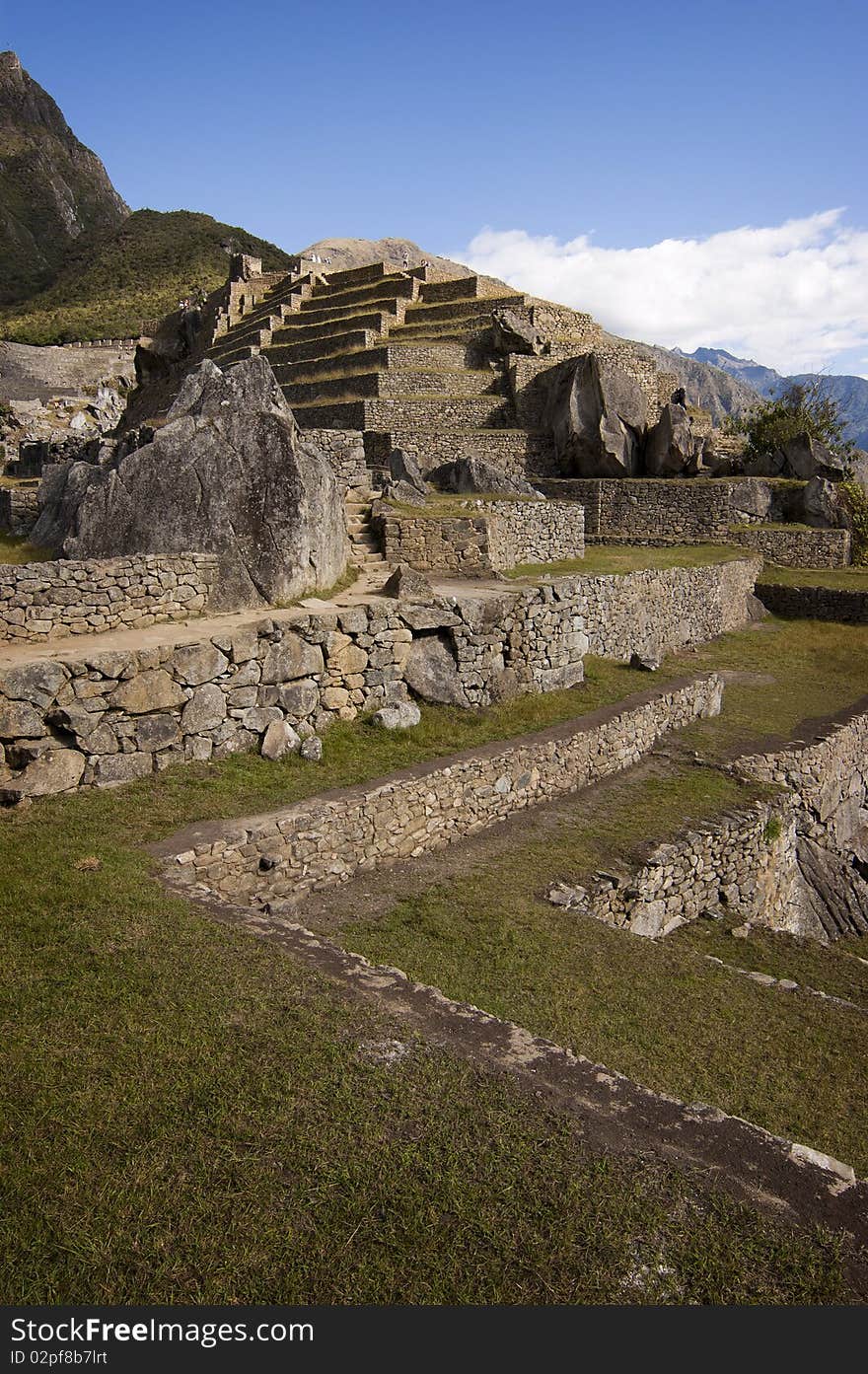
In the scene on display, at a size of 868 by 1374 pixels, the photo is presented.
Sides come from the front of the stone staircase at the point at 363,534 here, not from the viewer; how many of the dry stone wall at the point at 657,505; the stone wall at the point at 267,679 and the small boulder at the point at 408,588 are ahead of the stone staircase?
2

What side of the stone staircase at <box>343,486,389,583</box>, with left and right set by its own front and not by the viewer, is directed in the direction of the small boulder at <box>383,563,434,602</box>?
front

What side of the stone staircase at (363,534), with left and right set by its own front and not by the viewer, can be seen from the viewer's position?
front

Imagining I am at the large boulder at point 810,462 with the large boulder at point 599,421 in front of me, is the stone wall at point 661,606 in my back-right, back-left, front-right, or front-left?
front-left

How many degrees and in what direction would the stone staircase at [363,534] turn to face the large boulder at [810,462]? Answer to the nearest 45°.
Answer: approximately 135° to its left

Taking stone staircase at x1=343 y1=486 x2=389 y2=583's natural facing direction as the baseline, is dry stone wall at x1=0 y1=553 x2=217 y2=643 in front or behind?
in front

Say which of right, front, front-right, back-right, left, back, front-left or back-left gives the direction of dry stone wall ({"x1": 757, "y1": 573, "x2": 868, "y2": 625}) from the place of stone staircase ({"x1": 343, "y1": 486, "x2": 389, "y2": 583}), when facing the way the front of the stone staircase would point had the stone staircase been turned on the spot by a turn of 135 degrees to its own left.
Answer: front

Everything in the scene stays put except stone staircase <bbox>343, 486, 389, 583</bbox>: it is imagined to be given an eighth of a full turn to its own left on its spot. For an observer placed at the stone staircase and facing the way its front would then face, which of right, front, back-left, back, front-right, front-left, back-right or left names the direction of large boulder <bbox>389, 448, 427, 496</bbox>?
back-left

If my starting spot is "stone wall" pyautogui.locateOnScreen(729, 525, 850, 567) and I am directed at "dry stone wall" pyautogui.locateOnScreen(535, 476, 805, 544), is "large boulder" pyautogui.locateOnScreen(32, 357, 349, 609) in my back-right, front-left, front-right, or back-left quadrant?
front-left

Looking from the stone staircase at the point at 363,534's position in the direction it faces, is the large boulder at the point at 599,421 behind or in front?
behind

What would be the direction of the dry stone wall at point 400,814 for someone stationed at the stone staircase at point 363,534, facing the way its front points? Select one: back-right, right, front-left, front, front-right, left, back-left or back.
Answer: front

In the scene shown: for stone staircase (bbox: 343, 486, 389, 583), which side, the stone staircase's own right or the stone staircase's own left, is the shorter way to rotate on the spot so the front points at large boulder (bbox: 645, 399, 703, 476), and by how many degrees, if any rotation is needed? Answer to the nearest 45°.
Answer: approximately 135° to the stone staircase's own left

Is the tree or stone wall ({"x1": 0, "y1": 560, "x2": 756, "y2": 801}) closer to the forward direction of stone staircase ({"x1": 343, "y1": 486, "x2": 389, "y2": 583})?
the stone wall

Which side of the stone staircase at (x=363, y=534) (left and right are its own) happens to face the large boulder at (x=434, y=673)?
front
